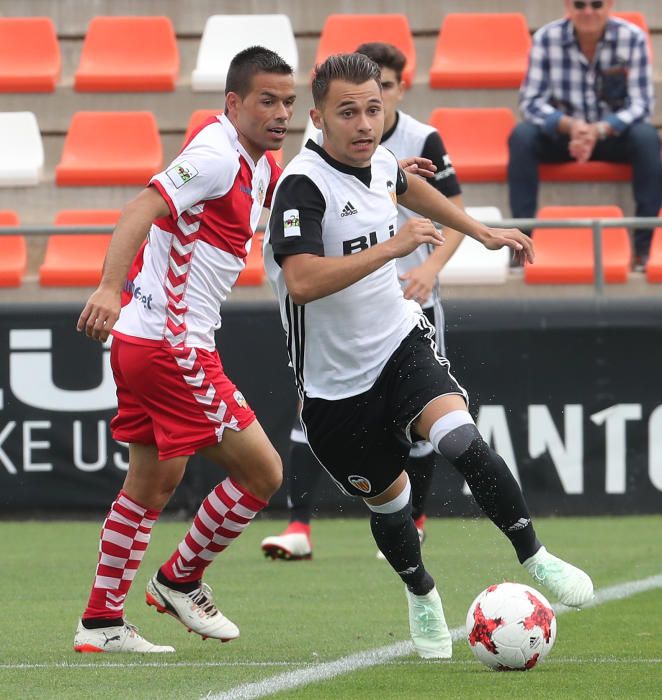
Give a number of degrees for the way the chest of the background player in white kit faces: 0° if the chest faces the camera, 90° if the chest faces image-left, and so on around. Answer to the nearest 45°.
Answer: approximately 45°

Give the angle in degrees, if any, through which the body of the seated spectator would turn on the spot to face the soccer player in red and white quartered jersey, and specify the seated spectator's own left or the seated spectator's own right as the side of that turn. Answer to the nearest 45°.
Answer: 0° — they already face them

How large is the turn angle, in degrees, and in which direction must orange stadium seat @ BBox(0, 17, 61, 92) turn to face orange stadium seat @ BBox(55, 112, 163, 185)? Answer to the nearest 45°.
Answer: approximately 45° to its left

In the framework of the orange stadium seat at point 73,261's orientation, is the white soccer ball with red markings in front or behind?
in front

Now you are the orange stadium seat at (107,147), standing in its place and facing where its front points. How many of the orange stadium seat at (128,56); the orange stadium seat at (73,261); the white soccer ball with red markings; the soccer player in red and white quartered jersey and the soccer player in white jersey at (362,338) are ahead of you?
4

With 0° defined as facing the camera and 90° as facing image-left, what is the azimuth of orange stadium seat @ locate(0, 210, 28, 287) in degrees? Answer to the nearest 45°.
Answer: approximately 0°

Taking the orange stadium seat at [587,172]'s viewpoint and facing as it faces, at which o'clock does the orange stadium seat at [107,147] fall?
the orange stadium seat at [107,147] is roughly at 3 o'clock from the orange stadium seat at [587,172].

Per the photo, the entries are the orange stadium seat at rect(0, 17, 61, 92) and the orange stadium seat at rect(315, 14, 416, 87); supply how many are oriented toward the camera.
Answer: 2

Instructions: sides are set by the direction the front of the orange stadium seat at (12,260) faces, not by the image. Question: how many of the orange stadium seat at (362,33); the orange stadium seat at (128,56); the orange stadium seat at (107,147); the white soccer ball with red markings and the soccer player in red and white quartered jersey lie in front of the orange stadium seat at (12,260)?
2

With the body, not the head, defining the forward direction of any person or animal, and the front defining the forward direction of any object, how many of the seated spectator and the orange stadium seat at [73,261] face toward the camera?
2

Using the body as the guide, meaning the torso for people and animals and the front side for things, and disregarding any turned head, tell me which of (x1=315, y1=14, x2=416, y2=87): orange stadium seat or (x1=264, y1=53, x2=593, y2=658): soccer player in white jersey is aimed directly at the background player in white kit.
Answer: the orange stadium seat
